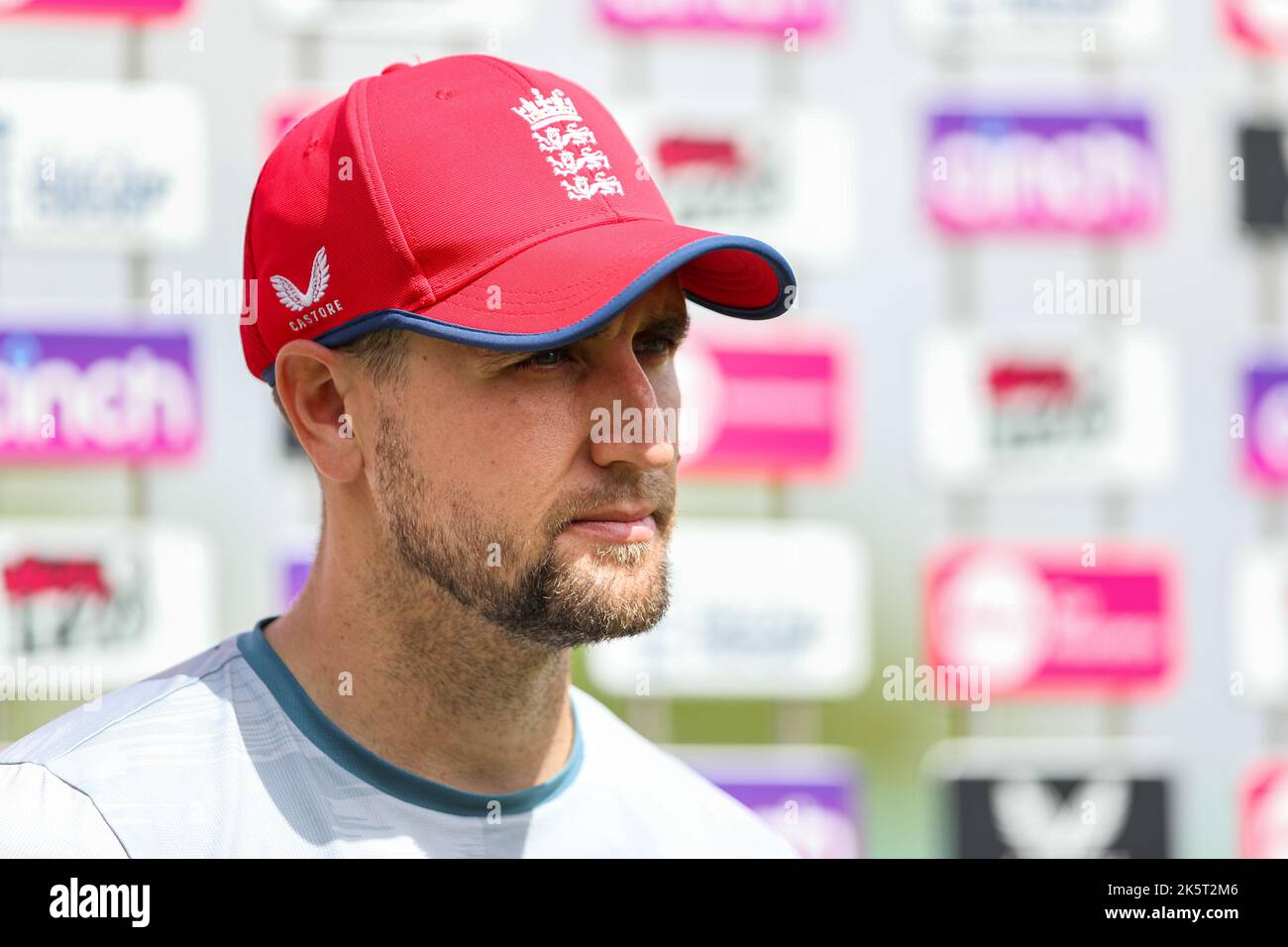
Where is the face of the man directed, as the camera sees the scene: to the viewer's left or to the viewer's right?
to the viewer's right

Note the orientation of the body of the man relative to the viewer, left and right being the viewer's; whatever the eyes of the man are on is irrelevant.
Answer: facing the viewer and to the right of the viewer
